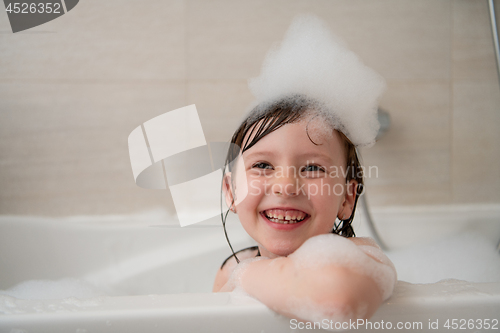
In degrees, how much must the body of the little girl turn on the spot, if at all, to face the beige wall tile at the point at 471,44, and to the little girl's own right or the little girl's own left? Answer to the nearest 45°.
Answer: approximately 135° to the little girl's own left

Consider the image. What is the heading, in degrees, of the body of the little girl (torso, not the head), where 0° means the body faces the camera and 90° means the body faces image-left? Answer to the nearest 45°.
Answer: approximately 0°

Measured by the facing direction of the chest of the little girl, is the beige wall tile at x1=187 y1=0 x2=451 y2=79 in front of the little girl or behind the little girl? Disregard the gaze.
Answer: behind
